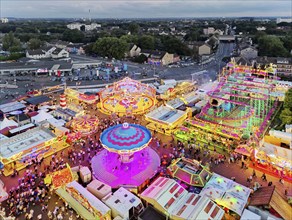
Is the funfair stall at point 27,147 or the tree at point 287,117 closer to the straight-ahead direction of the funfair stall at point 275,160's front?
the funfair stall

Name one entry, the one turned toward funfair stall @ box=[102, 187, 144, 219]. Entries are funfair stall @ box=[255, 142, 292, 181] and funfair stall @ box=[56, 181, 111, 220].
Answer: funfair stall @ box=[255, 142, 292, 181]

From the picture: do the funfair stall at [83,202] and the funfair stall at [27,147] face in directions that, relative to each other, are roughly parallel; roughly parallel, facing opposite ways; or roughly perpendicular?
roughly perpendicular

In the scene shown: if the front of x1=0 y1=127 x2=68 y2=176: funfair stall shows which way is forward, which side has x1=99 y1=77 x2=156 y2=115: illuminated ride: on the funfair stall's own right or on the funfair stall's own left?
on the funfair stall's own left

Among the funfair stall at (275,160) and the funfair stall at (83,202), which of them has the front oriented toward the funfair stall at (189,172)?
the funfair stall at (275,160)

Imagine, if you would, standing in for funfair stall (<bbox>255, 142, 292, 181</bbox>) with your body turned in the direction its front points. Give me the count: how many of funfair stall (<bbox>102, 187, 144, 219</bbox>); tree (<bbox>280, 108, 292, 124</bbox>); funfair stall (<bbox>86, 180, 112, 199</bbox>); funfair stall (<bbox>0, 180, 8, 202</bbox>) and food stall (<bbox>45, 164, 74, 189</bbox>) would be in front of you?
4

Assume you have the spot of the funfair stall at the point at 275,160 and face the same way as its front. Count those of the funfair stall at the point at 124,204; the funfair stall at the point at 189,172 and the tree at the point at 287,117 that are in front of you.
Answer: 2

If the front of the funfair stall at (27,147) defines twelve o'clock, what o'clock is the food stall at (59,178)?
The food stall is roughly at 1 o'clock from the funfair stall.

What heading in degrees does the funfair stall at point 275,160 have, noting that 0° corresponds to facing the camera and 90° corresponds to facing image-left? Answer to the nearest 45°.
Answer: approximately 45°
